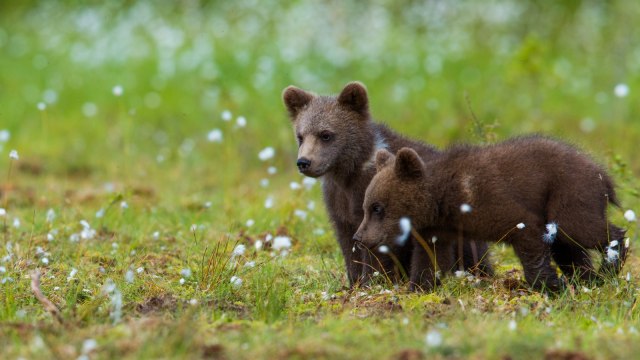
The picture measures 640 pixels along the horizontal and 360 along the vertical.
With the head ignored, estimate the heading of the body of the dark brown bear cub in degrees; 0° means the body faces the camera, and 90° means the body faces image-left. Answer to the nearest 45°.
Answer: approximately 90°

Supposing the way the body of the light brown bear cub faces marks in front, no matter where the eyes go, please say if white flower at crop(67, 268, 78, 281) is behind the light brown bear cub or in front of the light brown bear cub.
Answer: in front

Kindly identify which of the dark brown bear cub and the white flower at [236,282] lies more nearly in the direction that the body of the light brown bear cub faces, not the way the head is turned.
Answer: the white flower

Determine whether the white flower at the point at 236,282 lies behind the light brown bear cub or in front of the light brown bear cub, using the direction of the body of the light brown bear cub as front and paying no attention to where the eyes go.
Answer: in front

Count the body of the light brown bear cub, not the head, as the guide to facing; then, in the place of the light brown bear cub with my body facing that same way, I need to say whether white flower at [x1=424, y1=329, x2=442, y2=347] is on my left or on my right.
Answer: on my left

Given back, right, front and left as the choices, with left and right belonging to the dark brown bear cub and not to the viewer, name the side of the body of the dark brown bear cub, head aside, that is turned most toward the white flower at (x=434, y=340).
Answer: left

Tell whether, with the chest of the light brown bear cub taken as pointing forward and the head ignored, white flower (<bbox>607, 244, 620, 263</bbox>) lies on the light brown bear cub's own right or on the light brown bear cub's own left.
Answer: on the light brown bear cub's own left

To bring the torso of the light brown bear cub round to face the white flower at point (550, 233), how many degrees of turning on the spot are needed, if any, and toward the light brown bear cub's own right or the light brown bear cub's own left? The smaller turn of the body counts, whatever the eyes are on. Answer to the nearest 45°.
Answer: approximately 90° to the light brown bear cub's own left

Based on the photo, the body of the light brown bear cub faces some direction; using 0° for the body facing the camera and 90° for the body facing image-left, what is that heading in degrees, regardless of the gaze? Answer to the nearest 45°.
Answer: approximately 45°
